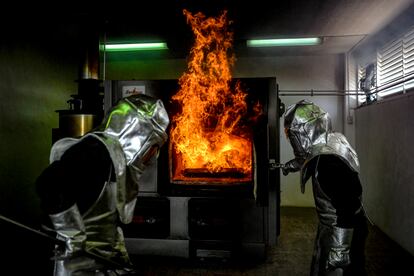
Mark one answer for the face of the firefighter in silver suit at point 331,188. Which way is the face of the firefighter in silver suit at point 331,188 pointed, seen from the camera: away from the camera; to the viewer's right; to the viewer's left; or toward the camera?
to the viewer's left

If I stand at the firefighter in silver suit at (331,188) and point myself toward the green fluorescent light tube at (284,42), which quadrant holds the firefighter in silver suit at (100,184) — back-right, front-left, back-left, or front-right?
back-left

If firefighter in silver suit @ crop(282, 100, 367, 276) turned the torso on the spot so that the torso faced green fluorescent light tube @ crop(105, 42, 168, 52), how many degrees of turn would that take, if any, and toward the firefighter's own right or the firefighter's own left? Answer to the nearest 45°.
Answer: approximately 45° to the firefighter's own right

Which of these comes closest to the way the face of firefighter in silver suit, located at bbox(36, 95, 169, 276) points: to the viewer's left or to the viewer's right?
to the viewer's right

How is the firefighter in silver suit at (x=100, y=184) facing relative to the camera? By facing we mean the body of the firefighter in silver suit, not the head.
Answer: to the viewer's right

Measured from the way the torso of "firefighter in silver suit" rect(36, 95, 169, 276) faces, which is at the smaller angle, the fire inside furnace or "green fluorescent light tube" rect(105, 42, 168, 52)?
the fire inside furnace

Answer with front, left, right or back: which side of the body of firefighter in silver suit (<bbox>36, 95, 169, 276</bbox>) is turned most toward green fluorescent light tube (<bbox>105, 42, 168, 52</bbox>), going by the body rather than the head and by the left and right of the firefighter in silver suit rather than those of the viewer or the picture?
left

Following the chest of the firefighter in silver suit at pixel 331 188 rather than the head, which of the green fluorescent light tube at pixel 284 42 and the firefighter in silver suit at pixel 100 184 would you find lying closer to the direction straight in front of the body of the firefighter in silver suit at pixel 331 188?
the firefighter in silver suit

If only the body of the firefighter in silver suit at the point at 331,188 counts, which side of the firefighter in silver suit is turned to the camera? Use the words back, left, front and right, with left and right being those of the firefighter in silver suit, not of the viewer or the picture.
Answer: left

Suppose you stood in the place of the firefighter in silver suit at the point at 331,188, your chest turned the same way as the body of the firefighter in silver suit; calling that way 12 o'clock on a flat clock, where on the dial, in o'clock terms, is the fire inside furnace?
The fire inside furnace is roughly at 1 o'clock from the firefighter in silver suit.
